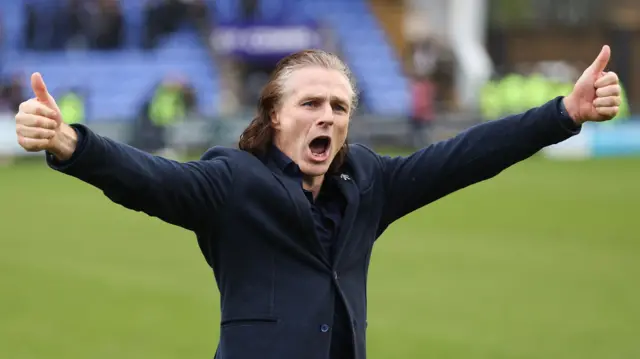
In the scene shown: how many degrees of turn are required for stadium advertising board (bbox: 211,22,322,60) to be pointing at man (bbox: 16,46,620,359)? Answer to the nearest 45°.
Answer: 0° — it already faces them

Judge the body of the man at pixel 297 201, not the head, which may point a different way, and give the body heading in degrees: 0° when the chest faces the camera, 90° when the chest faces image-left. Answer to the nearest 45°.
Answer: approximately 315°

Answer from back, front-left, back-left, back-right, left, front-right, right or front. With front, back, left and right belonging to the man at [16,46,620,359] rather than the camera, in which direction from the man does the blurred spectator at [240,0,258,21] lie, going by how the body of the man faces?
back-left

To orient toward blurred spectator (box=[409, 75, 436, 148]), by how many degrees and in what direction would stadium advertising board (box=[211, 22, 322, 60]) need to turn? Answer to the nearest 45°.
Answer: approximately 45° to its left
